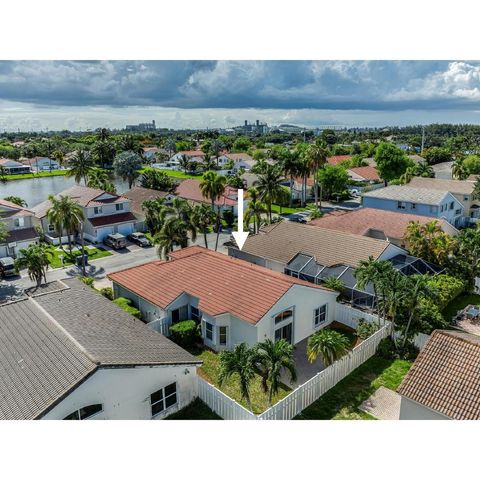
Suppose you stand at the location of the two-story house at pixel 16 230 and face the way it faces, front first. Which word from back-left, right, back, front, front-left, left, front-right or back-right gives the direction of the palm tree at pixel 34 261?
front-right

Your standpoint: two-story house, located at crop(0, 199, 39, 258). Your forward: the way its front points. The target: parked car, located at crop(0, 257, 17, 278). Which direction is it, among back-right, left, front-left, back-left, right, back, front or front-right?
front-right

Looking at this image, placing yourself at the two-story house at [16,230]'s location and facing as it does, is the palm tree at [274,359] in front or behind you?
in front

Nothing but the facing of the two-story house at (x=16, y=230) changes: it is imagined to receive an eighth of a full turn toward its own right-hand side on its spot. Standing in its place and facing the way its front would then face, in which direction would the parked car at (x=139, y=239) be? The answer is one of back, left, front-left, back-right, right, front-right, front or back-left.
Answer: left

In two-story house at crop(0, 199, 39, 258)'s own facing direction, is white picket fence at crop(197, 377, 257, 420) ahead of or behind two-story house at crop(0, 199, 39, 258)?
ahead

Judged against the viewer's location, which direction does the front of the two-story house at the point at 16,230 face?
facing the viewer and to the right of the viewer

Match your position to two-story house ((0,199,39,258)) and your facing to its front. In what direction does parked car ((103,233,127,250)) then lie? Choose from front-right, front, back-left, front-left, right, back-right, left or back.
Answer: front-left

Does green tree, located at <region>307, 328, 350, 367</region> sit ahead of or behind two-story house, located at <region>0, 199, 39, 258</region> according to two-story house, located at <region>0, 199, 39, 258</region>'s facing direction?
ahead

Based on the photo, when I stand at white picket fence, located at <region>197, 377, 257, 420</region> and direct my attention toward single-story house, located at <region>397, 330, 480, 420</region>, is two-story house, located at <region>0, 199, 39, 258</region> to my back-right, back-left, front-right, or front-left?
back-left
